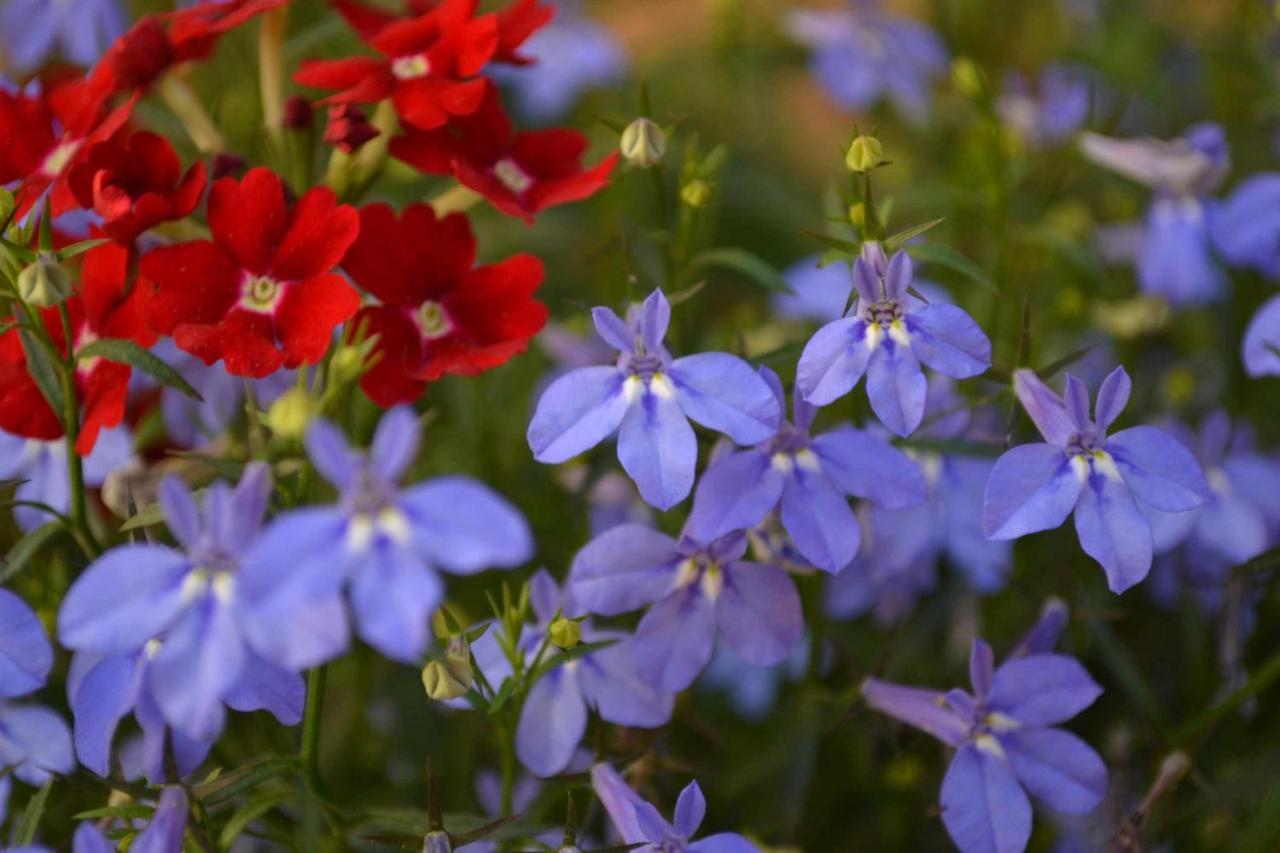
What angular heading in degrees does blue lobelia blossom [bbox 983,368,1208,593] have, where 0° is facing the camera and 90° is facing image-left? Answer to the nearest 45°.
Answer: approximately 0°

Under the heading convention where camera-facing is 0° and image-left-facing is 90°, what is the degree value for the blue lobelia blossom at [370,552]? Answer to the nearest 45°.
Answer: approximately 0°

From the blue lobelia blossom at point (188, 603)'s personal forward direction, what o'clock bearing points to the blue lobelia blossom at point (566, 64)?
the blue lobelia blossom at point (566, 64) is roughly at 7 o'clock from the blue lobelia blossom at point (188, 603).
